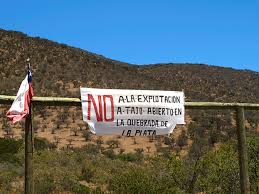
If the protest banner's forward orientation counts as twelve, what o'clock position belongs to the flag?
The flag is roughly at 2 o'clock from the protest banner.

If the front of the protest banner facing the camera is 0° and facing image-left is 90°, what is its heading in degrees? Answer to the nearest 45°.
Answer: approximately 0°

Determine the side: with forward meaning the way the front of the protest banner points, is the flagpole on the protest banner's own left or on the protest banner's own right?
on the protest banner's own right

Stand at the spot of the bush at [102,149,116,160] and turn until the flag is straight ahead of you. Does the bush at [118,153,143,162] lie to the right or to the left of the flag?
left
